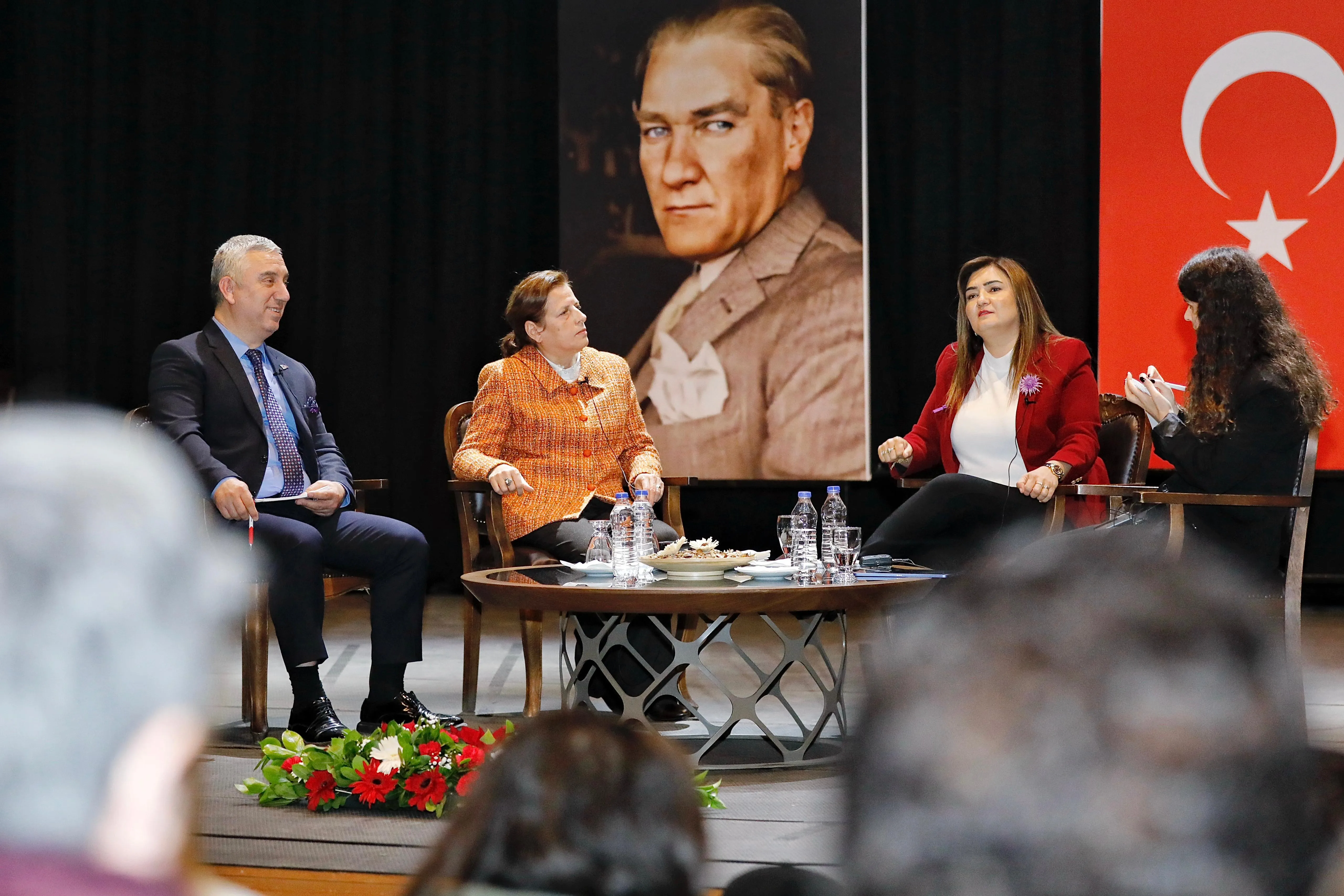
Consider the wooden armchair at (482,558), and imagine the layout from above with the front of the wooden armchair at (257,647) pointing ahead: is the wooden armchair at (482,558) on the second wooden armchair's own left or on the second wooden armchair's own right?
on the second wooden armchair's own left

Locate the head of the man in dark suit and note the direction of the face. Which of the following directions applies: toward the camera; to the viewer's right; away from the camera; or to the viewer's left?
to the viewer's right

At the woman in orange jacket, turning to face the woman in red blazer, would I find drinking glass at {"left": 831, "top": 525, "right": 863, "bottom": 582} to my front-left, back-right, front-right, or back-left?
front-right

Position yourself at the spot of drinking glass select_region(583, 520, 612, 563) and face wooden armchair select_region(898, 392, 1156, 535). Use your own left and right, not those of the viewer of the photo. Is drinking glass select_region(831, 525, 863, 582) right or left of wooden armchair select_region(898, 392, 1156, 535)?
right

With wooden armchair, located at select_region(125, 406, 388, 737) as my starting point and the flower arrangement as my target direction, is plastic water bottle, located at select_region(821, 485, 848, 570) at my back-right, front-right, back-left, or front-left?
front-left

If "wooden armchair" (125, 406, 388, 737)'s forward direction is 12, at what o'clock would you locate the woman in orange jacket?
The woman in orange jacket is roughly at 10 o'clock from the wooden armchair.

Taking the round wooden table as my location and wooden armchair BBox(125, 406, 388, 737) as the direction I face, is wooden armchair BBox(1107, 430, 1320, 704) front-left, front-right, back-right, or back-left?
back-right

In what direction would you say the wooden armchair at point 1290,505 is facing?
to the viewer's left

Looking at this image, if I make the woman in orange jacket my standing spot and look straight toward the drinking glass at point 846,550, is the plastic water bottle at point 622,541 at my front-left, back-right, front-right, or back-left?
front-right

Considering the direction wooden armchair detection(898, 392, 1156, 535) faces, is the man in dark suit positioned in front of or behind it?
in front

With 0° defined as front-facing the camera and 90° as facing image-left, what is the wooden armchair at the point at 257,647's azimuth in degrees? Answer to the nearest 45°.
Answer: approximately 315°

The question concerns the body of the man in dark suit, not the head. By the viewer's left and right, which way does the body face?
facing the viewer and to the right of the viewer

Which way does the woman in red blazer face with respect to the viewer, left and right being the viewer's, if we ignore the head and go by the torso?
facing the viewer and to the left of the viewer

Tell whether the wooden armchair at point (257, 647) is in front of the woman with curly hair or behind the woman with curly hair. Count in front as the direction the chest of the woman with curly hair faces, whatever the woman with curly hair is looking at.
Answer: in front

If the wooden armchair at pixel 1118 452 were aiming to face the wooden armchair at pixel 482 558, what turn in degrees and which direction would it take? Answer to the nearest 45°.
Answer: approximately 45° to its right

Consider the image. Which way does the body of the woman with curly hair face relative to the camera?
to the viewer's left

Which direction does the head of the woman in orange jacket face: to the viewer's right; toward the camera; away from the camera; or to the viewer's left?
to the viewer's right

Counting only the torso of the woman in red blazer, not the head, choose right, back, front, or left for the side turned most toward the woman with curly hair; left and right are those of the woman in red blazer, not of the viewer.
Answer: left

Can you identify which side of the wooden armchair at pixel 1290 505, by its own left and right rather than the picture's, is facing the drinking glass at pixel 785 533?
front
